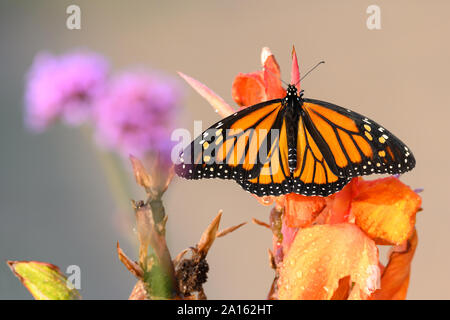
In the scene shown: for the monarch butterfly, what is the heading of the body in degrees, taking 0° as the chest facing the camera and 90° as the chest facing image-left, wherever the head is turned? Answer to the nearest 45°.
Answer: approximately 180°
